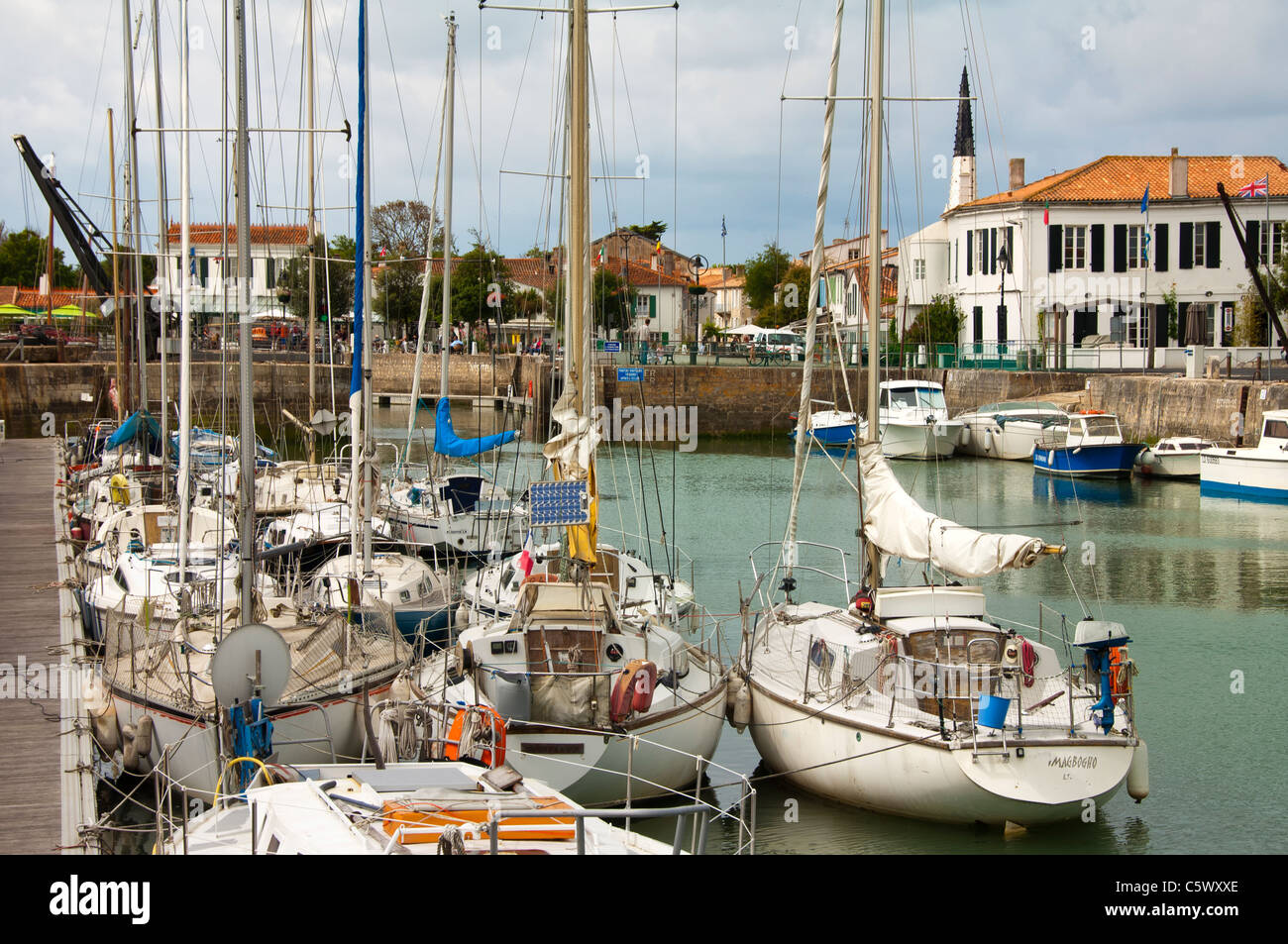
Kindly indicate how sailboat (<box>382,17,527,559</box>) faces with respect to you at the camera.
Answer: facing away from the viewer and to the left of the viewer

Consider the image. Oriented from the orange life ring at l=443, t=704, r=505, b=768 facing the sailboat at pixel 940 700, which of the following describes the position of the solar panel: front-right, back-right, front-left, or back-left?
front-left

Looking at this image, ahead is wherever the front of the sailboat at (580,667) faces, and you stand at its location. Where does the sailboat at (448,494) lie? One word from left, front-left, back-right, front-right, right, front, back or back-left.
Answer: front

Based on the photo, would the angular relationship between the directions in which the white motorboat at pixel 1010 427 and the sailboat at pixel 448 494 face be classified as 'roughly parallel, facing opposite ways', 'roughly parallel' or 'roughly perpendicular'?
roughly perpendicular

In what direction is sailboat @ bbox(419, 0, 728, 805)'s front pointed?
away from the camera

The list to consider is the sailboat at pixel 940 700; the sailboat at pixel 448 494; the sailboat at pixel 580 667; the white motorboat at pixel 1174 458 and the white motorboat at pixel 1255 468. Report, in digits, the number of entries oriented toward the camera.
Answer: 0

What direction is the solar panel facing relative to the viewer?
toward the camera

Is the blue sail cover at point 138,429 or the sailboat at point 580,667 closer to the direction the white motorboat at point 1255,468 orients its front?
the blue sail cover

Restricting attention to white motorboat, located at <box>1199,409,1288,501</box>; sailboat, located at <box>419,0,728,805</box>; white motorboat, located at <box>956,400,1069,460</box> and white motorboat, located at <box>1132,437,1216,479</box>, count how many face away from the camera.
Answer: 1

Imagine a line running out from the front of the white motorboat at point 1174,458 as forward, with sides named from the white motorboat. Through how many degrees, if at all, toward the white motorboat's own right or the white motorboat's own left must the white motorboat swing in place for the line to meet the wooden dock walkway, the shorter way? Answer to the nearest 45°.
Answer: approximately 90° to the white motorboat's own left

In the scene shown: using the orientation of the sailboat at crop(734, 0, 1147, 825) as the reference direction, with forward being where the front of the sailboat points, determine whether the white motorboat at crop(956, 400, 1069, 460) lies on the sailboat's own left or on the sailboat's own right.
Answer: on the sailboat's own right

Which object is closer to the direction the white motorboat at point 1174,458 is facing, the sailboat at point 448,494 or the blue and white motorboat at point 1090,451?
the blue and white motorboat

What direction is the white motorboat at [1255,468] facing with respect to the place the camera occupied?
facing to the left of the viewer

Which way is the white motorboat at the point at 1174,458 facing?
to the viewer's left

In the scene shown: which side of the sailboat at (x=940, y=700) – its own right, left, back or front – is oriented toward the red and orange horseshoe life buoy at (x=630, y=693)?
left
